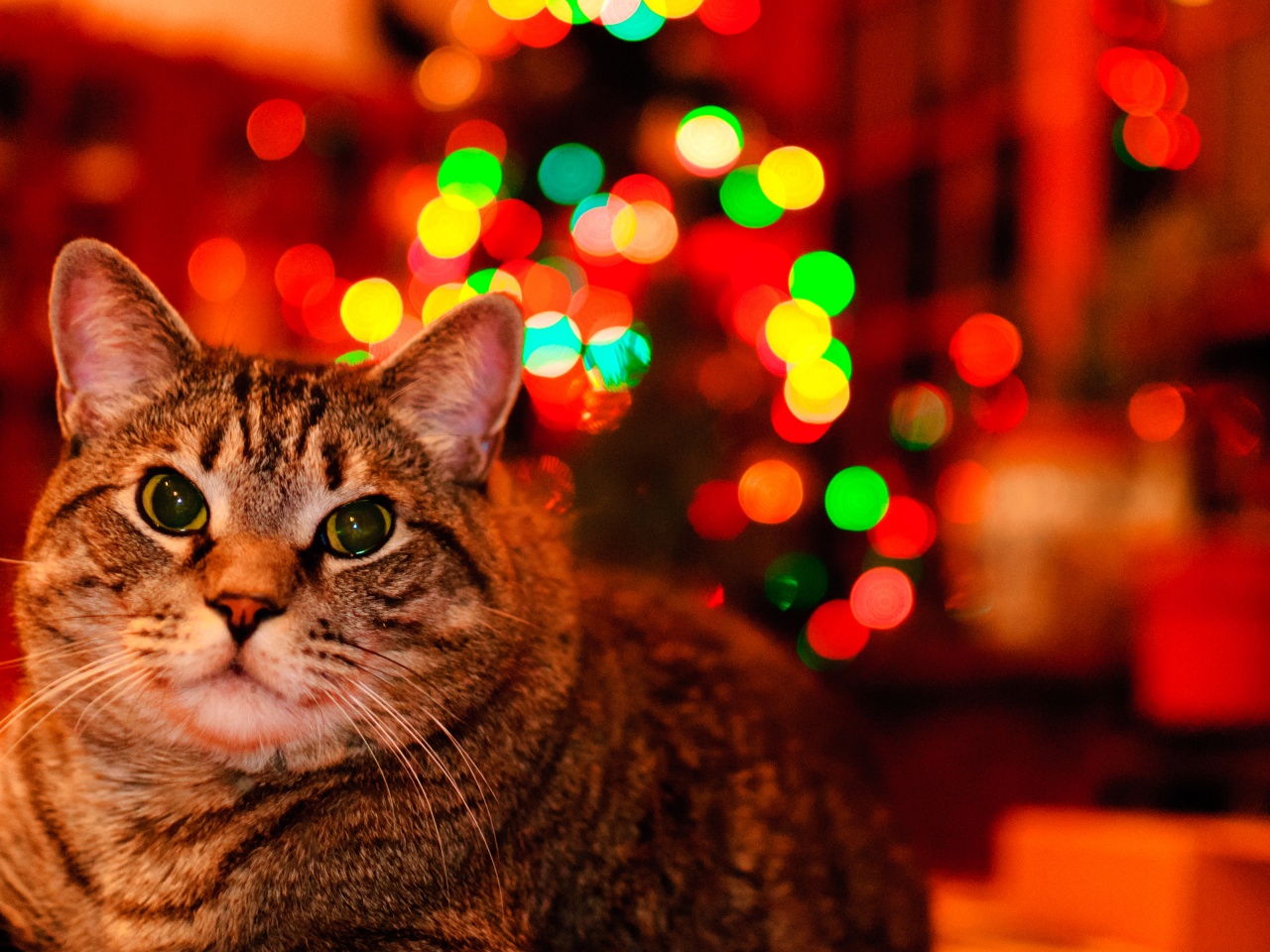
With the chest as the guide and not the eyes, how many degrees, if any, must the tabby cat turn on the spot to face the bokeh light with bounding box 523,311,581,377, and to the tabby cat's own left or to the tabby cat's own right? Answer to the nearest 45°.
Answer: approximately 135° to the tabby cat's own right

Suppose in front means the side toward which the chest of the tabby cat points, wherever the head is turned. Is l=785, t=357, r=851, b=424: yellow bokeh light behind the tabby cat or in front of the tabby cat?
behind

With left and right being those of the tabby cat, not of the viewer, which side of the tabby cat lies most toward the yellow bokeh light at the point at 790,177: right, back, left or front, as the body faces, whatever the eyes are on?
back

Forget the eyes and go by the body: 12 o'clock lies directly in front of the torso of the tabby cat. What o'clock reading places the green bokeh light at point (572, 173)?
The green bokeh light is roughly at 5 o'clock from the tabby cat.

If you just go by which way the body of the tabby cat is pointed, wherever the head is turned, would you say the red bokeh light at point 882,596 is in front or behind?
behind

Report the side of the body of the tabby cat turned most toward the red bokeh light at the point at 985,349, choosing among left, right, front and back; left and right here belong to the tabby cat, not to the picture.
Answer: back

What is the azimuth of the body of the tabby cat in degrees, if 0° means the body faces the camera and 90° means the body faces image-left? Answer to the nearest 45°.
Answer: approximately 45°

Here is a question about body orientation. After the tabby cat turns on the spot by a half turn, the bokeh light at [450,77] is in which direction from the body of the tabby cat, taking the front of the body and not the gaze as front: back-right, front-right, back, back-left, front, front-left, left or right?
front-left

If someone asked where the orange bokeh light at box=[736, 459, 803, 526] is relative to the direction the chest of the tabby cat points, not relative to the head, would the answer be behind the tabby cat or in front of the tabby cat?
behind
